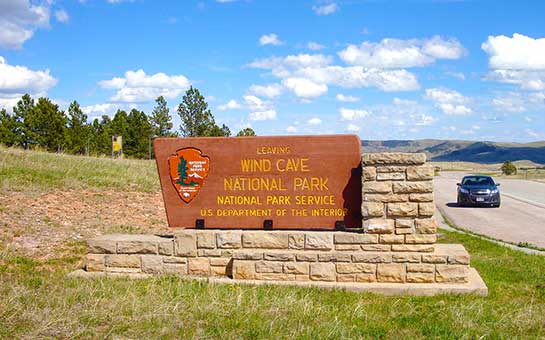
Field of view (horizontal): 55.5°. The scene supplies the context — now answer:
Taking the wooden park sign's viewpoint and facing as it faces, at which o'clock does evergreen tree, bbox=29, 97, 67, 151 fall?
The evergreen tree is roughly at 5 o'clock from the wooden park sign.

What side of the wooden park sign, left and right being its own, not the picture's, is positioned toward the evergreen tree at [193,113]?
back

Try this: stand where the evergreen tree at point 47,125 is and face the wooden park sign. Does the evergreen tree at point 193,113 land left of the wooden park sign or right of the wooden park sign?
left

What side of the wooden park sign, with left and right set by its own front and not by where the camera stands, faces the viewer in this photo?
front
